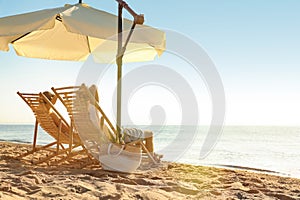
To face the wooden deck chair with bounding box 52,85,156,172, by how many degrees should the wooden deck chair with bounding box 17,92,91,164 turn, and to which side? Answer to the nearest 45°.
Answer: approximately 90° to its right

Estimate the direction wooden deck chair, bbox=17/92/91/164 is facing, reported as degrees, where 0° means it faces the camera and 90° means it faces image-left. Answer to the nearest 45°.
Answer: approximately 225°

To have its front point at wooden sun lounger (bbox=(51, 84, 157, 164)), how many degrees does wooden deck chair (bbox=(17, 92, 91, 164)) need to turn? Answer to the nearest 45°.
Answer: approximately 90° to its right
